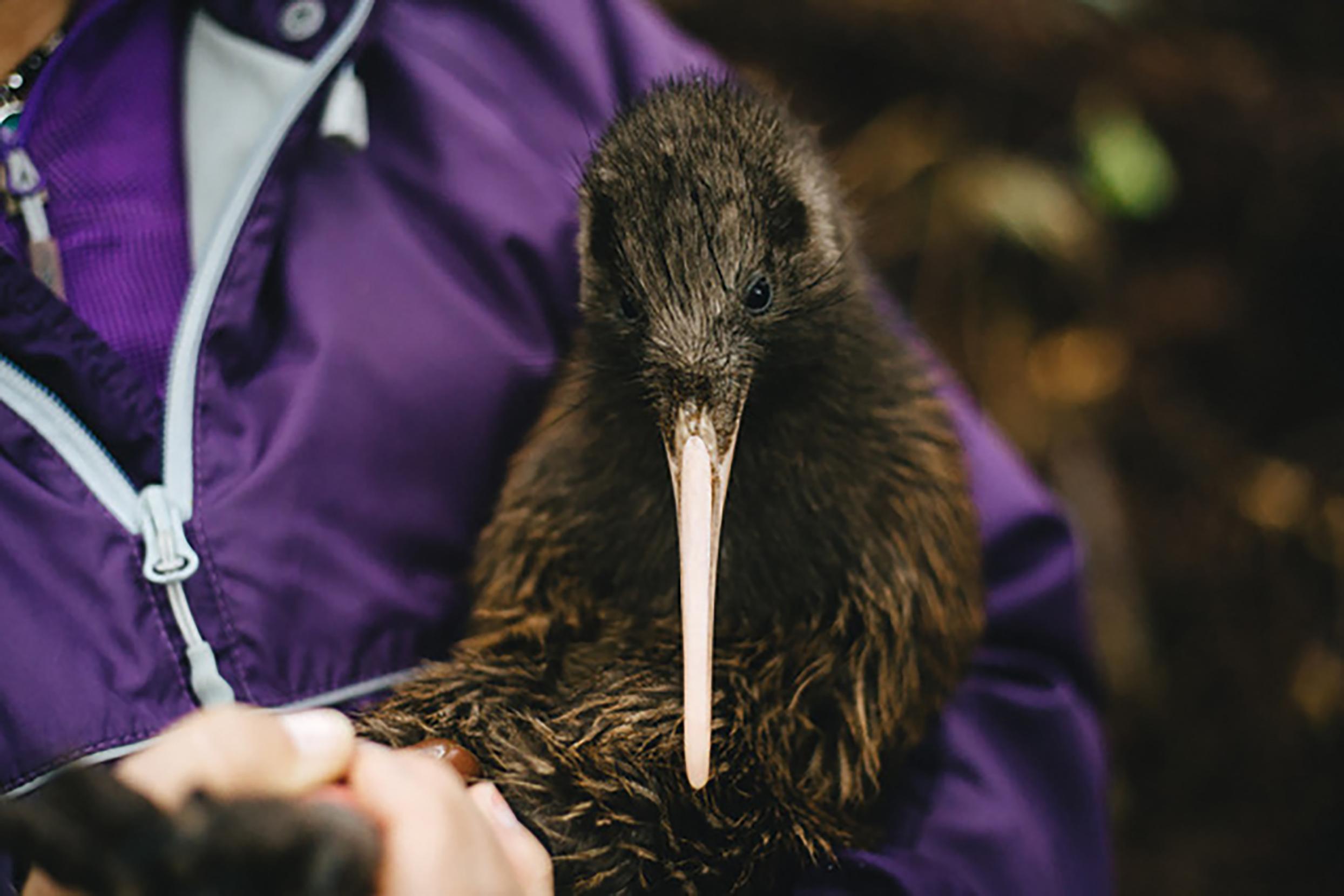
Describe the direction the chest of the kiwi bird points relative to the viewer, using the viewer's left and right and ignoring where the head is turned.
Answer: facing the viewer
